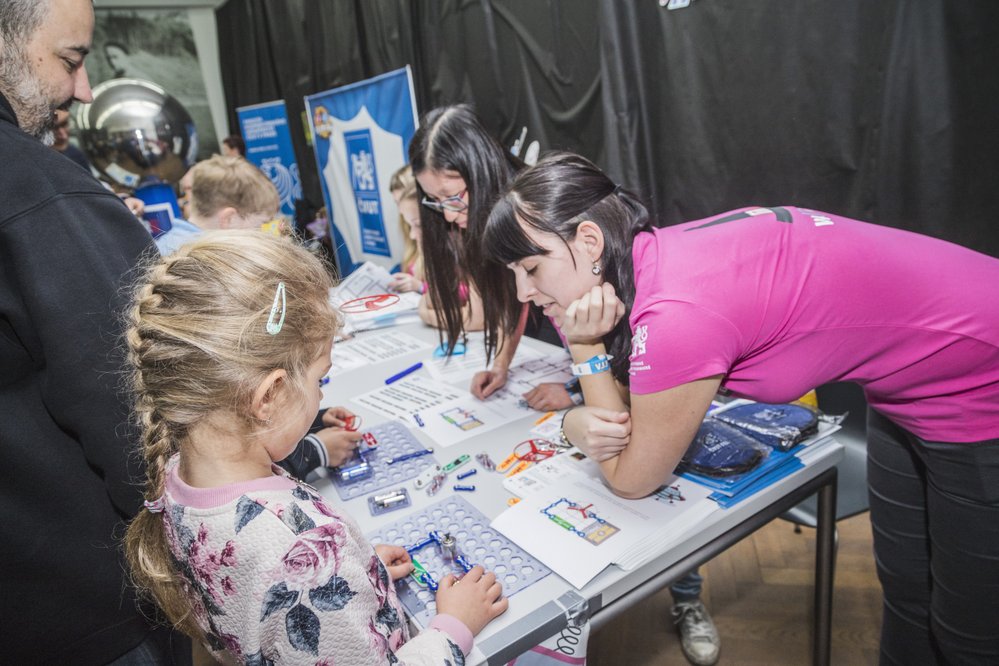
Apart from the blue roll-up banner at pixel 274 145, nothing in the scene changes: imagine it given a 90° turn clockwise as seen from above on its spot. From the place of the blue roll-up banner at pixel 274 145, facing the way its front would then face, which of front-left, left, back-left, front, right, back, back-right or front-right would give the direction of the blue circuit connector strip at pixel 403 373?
left

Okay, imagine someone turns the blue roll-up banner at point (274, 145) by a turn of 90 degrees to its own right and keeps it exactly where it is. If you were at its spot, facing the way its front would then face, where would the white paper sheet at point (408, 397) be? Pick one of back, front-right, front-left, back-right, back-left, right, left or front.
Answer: left

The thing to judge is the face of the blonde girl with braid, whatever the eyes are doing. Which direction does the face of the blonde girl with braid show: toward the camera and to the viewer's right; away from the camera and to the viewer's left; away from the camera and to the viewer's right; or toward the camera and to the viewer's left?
away from the camera and to the viewer's right

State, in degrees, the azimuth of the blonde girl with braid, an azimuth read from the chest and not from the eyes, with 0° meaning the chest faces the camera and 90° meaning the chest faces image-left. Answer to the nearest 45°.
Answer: approximately 225°

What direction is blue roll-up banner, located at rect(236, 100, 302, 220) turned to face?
toward the camera

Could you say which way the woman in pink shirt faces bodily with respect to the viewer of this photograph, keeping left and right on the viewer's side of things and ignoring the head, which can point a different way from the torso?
facing to the left of the viewer

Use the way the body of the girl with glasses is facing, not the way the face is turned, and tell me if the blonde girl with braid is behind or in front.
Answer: in front

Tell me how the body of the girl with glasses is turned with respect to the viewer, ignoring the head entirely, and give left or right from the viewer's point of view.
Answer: facing the viewer and to the left of the viewer

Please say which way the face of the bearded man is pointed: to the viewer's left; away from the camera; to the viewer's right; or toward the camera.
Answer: to the viewer's right

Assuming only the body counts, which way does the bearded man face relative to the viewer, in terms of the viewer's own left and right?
facing to the right of the viewer

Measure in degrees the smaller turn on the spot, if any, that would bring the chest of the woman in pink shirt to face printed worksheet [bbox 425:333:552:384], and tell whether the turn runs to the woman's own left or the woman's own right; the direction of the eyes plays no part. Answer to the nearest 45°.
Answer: approximately 45° to the woman's own right

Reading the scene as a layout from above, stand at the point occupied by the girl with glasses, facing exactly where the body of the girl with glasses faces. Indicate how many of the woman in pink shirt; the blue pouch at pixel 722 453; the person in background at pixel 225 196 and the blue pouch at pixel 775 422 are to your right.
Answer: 1

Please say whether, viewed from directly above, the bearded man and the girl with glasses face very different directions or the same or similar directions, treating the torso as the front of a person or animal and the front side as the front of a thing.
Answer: very different directions
